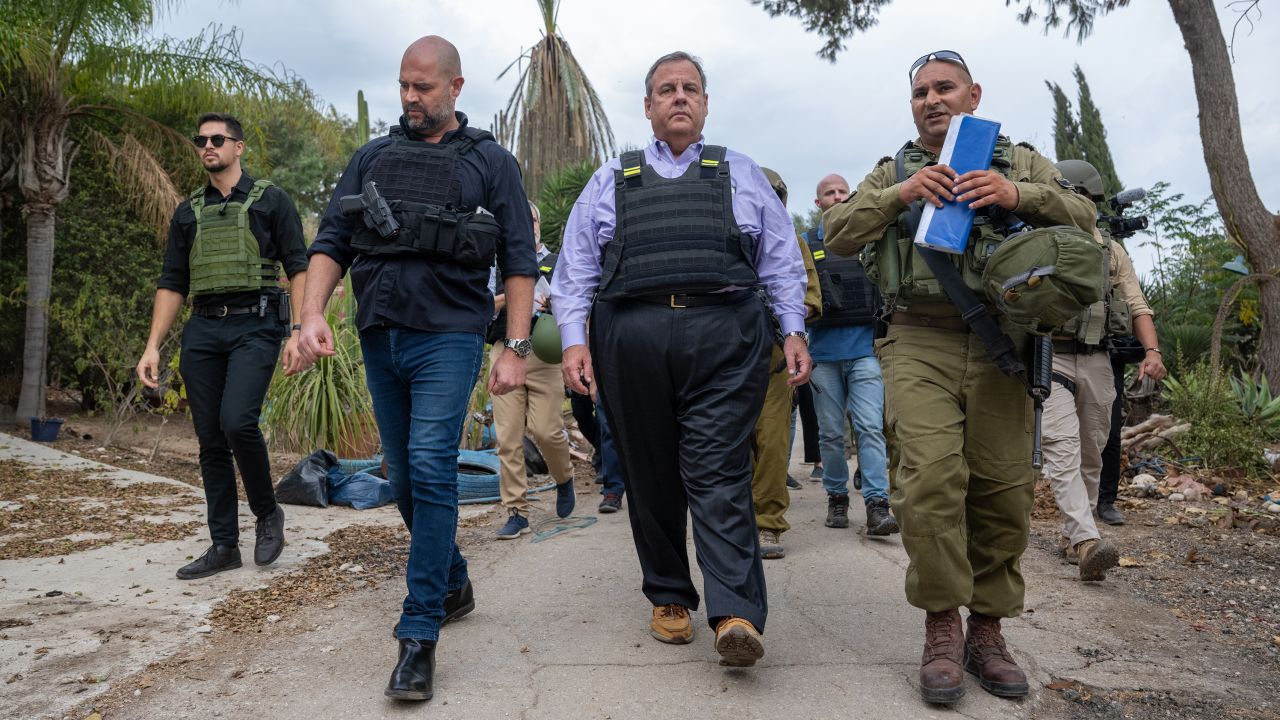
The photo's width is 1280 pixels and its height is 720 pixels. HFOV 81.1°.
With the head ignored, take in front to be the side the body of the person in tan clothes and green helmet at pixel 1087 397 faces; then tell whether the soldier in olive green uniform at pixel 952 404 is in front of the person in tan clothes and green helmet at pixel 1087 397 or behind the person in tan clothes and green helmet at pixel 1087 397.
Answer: in front

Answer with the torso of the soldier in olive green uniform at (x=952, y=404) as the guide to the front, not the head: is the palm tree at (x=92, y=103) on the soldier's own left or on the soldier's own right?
on the soldier's own right

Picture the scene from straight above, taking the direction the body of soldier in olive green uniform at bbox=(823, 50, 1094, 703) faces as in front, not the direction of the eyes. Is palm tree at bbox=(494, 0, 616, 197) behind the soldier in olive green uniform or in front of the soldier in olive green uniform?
behind

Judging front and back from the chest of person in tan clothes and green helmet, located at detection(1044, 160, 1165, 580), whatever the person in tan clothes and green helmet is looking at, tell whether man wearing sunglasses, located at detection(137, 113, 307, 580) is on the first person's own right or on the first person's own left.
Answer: on the first person's own right

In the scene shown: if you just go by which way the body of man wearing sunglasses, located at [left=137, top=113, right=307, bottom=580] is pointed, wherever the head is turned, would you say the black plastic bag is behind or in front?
behind

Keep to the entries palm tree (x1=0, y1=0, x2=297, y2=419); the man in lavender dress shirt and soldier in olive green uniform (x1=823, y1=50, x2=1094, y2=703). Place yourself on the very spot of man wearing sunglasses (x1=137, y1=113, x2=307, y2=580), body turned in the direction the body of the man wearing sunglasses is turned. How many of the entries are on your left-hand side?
2

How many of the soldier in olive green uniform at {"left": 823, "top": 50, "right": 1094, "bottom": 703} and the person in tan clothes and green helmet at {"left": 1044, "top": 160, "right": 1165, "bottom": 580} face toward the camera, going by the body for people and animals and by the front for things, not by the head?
2

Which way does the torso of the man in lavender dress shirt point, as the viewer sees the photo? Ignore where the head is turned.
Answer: toward the camera

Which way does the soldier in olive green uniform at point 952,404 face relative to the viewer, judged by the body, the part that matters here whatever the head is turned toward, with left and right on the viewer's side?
facing the viewer

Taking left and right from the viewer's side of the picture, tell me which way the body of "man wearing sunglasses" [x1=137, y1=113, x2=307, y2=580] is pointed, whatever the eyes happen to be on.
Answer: facing the viewer and to the left of the viewer

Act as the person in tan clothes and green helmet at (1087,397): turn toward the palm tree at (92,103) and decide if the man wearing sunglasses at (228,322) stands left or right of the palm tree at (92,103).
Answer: left
